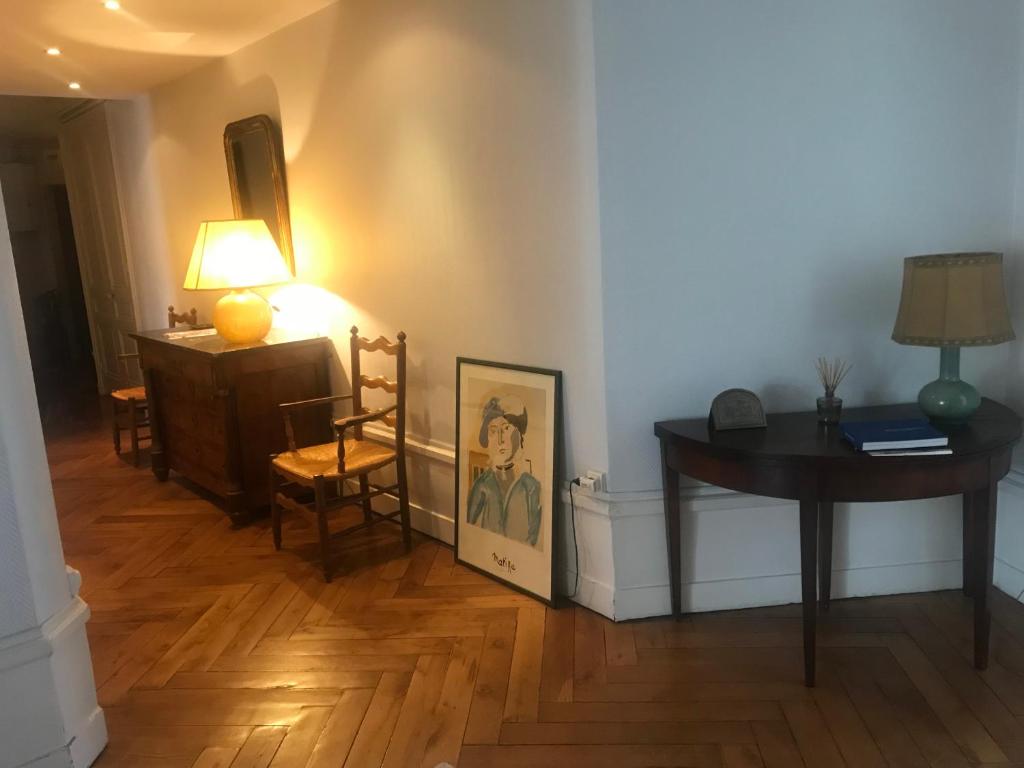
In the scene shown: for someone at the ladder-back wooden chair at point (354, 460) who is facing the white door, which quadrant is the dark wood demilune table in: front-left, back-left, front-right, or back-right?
back-right

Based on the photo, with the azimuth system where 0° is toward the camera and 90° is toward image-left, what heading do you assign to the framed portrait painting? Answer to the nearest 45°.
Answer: approximately 45°

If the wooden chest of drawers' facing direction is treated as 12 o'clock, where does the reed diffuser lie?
The reed diffuser is roughly at 9 o'clock from the wooden chest of drawers.

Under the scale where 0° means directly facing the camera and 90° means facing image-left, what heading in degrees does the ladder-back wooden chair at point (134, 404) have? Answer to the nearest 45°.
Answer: approximately 45°

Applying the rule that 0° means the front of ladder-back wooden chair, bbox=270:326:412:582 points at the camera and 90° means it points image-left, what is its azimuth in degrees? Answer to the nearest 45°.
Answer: approximately 45°

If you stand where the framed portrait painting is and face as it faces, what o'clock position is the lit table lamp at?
The lit table lamp is roughly at 3 o'clock from the framed portrait painting.

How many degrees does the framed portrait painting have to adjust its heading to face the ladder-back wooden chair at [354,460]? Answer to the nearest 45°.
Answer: approximately 90° to its right

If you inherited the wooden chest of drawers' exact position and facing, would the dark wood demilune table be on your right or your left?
on your left

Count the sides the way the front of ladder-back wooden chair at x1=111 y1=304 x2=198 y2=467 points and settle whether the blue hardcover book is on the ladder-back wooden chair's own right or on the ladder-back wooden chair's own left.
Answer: on the ladder-back wooden chair's own left

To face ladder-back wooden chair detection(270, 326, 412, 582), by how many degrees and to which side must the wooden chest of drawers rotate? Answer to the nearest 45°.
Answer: approximately 90° to its left
